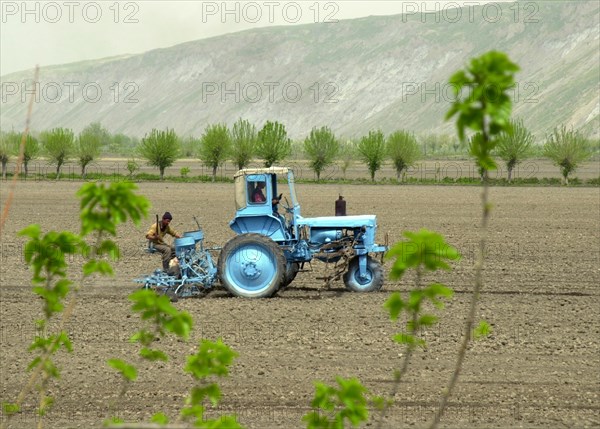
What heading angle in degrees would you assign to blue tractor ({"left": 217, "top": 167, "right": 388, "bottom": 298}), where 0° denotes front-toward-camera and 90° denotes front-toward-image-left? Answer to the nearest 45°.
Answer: approximately 270°

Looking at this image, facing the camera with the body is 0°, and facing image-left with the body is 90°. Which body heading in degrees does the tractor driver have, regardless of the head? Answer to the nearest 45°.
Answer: approximately 270°
